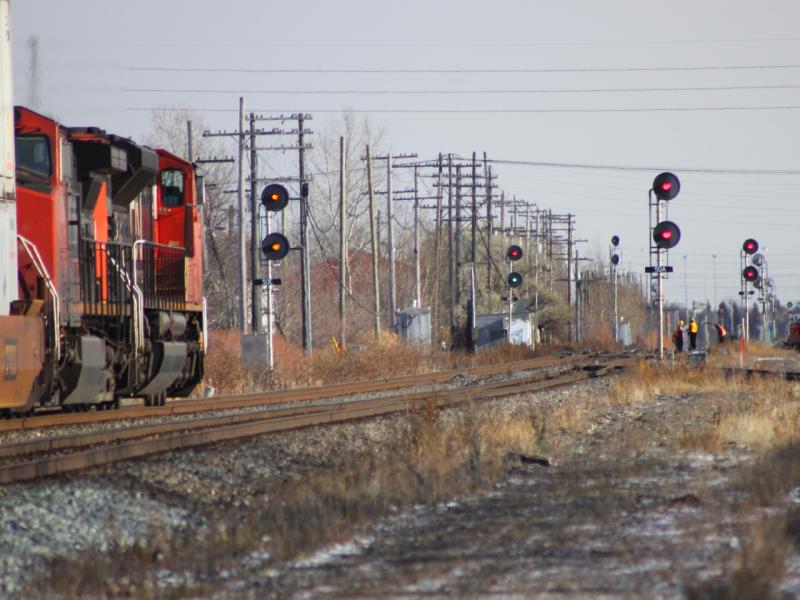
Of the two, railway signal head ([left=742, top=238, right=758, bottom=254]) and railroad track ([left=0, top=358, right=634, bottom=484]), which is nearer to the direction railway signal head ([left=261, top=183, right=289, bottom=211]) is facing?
the railroad track

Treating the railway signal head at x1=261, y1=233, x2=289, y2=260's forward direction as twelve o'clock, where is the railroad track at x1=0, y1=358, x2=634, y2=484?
The railroad track is roughly at 12 o'clock from the railway signal head.

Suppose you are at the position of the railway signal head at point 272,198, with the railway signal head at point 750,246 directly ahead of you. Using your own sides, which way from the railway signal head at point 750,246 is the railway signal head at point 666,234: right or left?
right

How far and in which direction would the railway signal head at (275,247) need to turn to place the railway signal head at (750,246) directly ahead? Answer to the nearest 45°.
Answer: approximately 135° to its left
